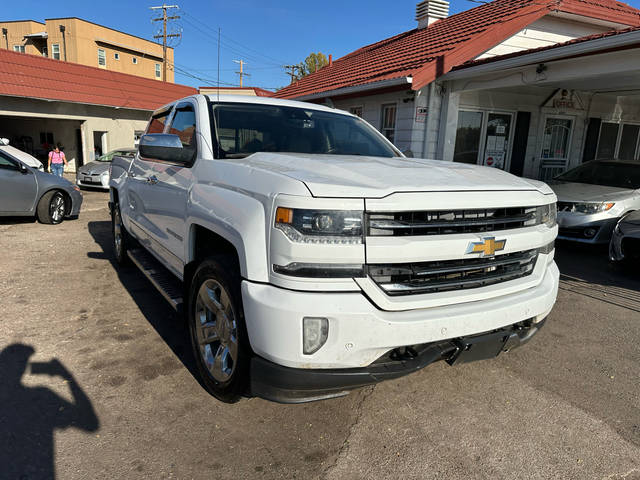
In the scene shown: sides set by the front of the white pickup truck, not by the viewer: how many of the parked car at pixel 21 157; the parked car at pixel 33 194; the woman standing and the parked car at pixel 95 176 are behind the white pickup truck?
4

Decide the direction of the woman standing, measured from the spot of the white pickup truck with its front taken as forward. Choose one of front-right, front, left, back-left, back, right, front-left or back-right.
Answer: back

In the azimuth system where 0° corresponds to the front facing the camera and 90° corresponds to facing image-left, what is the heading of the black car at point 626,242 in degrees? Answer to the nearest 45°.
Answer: approximately 45°

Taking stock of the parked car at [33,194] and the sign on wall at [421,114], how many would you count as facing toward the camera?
1

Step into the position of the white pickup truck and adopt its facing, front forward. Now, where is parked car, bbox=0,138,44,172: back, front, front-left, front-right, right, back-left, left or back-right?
back

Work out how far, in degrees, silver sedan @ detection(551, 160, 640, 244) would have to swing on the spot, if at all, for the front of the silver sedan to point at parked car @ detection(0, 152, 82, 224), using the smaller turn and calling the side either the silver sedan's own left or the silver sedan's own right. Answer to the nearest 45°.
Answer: approximately 45° to the silver sedan's own right

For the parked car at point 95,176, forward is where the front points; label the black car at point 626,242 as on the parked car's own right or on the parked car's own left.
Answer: on the parked car's own left

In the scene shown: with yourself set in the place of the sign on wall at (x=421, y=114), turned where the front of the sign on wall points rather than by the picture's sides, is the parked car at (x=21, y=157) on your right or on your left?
on your right

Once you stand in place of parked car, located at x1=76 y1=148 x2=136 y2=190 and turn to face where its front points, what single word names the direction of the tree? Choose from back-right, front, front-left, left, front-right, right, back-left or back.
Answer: back
